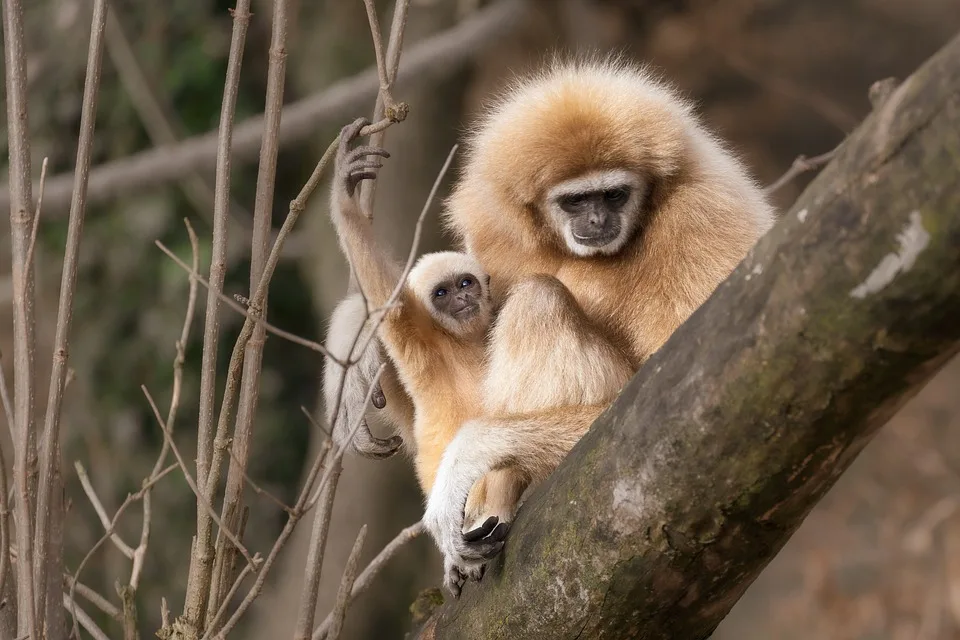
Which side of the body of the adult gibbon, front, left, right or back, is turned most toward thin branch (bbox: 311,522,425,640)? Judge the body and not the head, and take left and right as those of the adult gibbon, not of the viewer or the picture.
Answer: right

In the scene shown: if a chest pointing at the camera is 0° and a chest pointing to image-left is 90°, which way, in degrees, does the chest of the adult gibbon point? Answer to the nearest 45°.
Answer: approximately 0°

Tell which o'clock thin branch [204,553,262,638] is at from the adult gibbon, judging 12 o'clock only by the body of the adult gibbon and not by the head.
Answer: The thin branch is roughly at 2 o'clock from the adult gibbon.

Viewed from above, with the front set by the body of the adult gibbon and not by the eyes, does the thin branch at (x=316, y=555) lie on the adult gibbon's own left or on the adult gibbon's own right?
on the adult gibbon's own right

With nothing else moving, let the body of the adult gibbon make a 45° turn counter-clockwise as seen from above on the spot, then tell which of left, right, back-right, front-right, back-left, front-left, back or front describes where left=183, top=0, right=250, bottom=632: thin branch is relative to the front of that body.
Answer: right

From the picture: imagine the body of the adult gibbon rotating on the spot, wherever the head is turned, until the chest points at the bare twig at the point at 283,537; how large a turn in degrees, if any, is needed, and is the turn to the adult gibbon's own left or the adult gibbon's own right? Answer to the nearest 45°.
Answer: approximately 45° to the adult gibbon's own right
